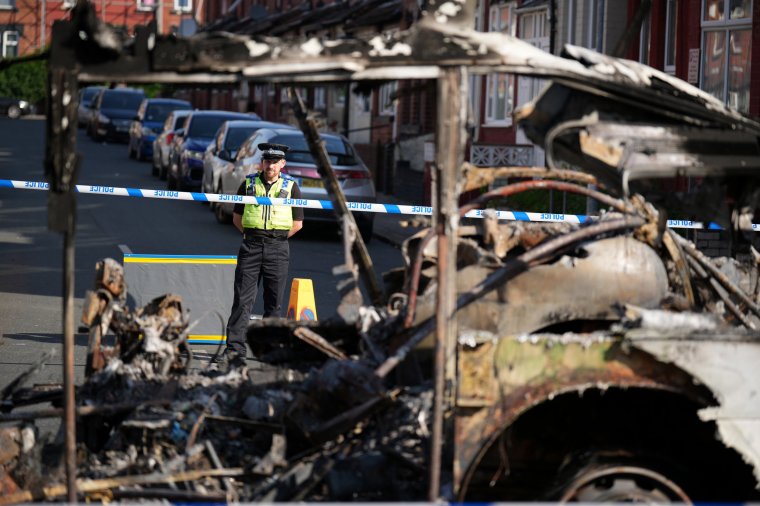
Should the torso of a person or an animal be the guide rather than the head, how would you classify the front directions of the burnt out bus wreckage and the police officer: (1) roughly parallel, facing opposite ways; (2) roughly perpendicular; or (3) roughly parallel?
roughly perpendicular

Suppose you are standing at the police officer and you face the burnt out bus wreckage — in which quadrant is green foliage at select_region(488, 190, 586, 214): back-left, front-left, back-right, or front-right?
back-left

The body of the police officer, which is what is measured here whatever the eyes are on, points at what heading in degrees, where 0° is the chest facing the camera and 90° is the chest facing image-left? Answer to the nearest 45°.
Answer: approximately 0°

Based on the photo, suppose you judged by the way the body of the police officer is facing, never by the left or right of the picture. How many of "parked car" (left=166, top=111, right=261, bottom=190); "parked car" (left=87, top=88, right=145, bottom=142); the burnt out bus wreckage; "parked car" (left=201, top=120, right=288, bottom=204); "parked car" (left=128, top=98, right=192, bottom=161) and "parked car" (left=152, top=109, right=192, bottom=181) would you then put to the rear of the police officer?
5

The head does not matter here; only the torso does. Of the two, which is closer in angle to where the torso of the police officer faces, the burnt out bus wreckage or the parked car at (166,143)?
the burnt out bus wreckage

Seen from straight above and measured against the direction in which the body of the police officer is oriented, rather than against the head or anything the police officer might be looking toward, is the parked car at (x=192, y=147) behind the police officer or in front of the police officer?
behind
